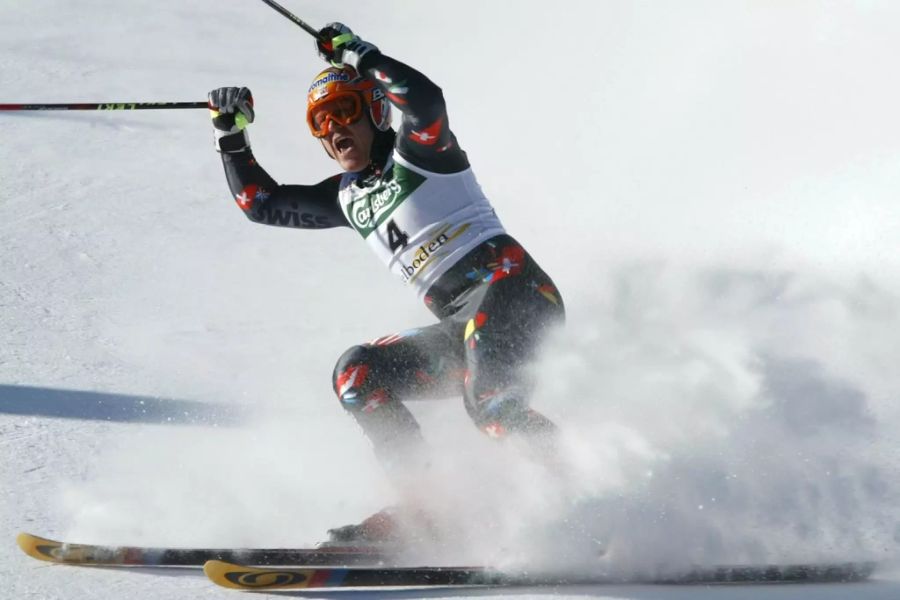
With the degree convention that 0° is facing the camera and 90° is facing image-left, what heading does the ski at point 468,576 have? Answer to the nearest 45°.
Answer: approximately 90°

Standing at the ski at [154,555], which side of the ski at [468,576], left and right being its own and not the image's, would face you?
front

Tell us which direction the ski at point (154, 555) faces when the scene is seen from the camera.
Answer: facing to the left of the viewer

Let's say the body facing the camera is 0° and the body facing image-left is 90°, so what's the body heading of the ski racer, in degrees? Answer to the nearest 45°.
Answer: approximately 45°

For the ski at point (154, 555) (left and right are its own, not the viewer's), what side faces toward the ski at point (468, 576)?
back

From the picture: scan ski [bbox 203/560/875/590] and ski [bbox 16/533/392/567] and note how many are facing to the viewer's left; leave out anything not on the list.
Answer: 2
